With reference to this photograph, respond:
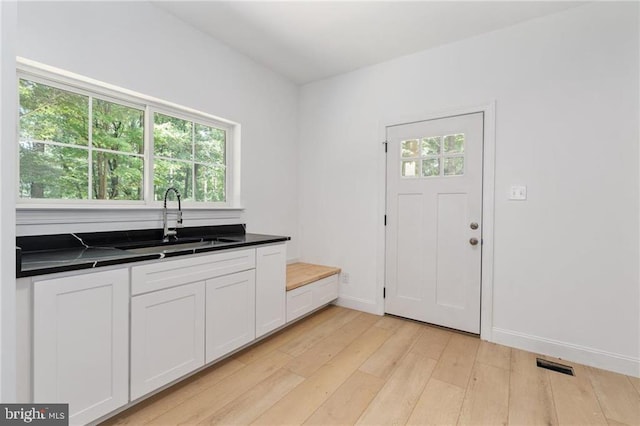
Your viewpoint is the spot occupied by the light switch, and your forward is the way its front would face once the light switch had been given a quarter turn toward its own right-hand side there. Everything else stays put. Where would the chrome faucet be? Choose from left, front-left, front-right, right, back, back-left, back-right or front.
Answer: front-left

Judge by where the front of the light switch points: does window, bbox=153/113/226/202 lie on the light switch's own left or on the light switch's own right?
on the light switch's own right

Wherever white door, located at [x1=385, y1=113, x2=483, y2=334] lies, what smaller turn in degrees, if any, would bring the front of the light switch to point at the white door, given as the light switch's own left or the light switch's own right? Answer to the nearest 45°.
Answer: approximately 90° to the light switch's own right

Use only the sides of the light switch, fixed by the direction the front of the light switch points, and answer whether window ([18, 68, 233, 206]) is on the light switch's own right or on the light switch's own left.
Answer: on the light switch's own right

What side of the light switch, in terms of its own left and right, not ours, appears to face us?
front

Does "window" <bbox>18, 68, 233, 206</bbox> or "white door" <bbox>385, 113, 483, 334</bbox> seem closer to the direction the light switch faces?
the window
